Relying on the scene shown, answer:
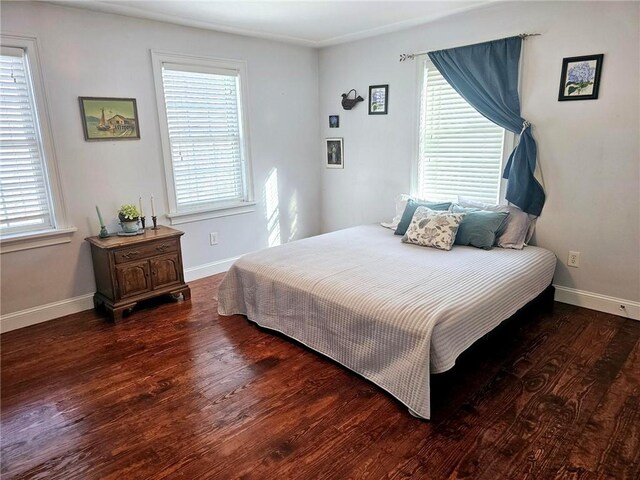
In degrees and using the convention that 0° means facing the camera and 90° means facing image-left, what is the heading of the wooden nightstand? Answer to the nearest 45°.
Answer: approximately 315°

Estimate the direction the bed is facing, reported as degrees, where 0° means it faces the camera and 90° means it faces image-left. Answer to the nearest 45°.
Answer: approximately 45°

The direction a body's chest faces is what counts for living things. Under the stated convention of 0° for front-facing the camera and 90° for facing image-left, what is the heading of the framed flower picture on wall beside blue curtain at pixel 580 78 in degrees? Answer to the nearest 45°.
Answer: approximately 0°

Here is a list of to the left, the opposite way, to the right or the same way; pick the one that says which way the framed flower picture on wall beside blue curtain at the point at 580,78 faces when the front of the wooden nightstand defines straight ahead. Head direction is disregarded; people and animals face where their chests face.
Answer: to the right

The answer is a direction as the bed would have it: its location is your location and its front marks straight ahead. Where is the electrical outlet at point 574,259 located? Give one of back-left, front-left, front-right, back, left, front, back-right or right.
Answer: back
